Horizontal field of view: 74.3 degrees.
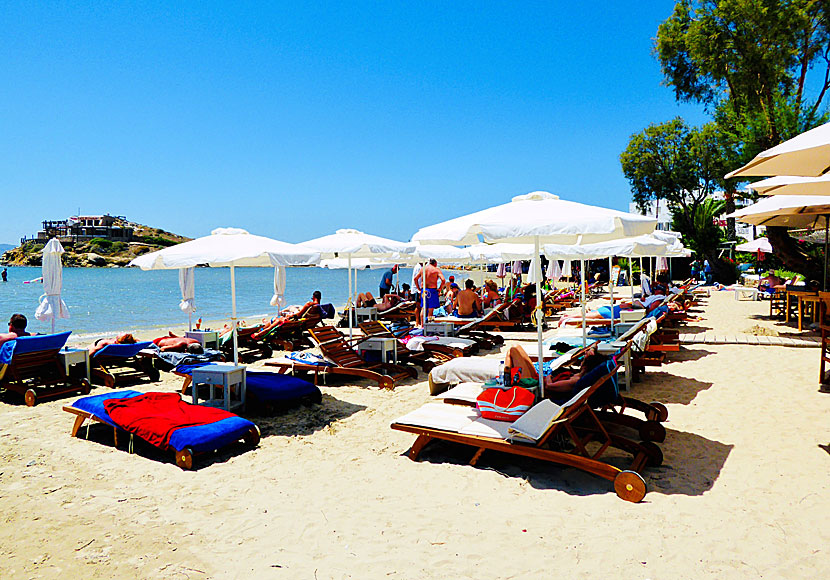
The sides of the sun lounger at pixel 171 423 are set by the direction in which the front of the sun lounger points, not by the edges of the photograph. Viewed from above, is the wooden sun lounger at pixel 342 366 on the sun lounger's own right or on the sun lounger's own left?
on the sun lounger's own right

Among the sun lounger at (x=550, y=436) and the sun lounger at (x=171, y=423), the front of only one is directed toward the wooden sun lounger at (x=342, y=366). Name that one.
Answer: the sun lounger at (x=550, y=436)

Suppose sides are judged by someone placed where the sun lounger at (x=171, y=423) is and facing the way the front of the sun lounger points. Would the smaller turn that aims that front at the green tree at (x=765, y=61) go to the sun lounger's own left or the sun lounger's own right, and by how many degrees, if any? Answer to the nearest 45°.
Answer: approximately 135° to the sun lounger's own right

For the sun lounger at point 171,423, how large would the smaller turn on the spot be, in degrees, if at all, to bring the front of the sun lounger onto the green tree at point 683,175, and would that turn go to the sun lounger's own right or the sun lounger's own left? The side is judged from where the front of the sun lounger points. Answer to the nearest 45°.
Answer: approximately 90° to the sun lounger's own right

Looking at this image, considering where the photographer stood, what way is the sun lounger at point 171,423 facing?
facing away from the viewer and to the left of the viewer

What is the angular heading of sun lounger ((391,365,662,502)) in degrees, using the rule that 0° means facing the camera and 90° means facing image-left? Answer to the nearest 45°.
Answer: approximately 135°

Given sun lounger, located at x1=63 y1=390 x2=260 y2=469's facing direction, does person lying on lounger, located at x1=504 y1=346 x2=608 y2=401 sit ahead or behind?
behind

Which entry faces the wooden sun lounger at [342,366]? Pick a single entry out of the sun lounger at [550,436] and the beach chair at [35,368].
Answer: the sun lounger
